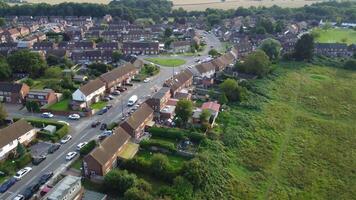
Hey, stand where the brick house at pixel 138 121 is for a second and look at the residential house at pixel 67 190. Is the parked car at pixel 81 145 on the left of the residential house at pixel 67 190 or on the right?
right

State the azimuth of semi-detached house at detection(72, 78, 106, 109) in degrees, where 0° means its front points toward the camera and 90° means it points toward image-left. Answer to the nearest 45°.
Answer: approximately 315°

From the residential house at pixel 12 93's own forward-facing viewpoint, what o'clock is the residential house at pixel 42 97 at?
the residential house at pixel 42 97 is roughly at 10 o'clock from the residential house at pixel 12 93.

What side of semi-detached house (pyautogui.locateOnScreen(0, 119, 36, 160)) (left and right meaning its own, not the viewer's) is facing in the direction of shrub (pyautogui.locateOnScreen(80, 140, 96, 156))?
front

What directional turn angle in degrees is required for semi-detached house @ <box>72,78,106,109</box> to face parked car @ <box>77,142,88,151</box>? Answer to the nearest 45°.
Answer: approximately 45° to its right

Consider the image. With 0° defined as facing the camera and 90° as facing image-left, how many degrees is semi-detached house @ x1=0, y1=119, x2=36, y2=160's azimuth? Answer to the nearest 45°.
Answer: approximately 315°

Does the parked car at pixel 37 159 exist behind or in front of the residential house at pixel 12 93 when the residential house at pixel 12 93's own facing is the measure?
in front

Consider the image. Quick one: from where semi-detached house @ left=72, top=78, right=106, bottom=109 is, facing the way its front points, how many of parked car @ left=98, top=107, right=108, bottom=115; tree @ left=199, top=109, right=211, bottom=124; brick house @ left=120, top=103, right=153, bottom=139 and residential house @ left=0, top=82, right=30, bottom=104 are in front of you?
3

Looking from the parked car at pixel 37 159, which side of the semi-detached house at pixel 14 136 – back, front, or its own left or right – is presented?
front
